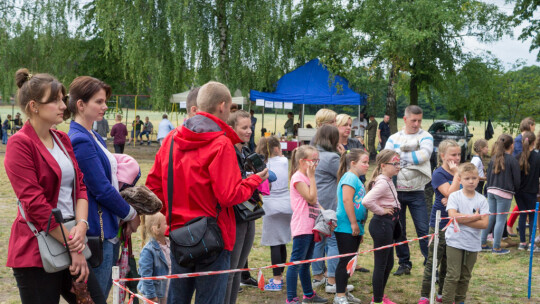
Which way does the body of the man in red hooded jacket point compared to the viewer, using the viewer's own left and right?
facing away from the viewer and to the right of the viewer

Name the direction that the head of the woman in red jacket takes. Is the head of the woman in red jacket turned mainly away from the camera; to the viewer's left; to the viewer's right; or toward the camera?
to the viewer's right

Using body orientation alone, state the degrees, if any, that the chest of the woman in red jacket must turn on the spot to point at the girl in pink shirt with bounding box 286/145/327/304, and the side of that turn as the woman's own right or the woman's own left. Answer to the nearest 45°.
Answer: approximately 90° to the woman's own left

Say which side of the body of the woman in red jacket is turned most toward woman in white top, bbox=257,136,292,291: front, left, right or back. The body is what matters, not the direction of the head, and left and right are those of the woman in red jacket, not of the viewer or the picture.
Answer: left

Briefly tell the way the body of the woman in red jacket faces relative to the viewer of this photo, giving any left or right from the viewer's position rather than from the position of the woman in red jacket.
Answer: facing the viewer and to the right of the viewer

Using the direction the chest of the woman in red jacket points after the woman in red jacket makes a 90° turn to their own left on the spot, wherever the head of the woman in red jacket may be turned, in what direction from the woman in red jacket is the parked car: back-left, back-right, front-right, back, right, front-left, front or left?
front

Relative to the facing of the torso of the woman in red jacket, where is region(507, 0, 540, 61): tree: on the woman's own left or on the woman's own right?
on the woman's own left
